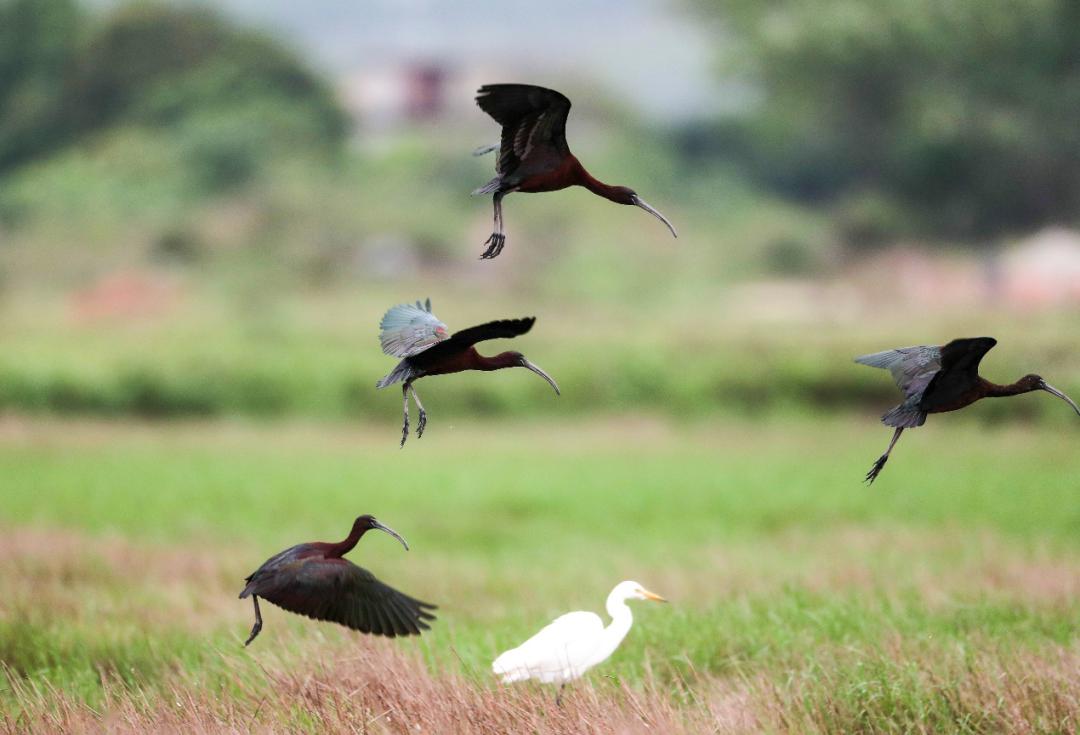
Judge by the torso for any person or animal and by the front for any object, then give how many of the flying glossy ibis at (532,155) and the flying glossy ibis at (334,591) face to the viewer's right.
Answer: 2

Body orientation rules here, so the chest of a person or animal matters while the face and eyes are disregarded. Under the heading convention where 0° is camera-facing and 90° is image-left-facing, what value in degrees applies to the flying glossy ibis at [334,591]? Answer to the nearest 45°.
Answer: approximately 270°

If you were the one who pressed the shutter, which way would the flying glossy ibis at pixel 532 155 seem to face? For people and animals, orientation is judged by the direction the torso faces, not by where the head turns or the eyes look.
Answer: facing to the right of the viewer

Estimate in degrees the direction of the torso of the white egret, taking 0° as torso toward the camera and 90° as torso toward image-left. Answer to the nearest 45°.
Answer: approximately 270°

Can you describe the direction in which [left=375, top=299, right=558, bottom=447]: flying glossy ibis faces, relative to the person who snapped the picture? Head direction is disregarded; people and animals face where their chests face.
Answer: facing to the right of the viewer

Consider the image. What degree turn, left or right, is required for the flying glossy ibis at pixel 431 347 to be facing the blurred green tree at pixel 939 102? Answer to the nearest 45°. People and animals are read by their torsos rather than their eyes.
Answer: approximately 90° to its left
